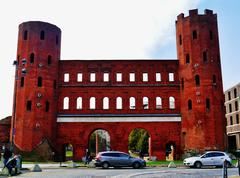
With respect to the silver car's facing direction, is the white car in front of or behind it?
in front

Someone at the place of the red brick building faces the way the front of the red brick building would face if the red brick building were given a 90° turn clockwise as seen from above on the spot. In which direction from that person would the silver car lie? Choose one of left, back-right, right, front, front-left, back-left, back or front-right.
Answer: left

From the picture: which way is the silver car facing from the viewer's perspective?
to the viewer's right

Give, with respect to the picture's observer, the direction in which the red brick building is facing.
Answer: facing the viewer
